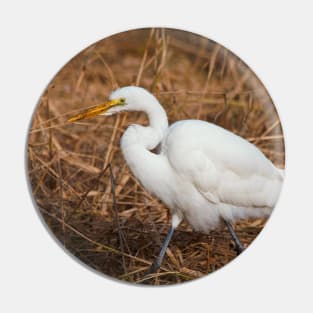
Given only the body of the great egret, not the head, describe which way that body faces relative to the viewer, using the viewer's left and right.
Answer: facing to the left of the viewer
